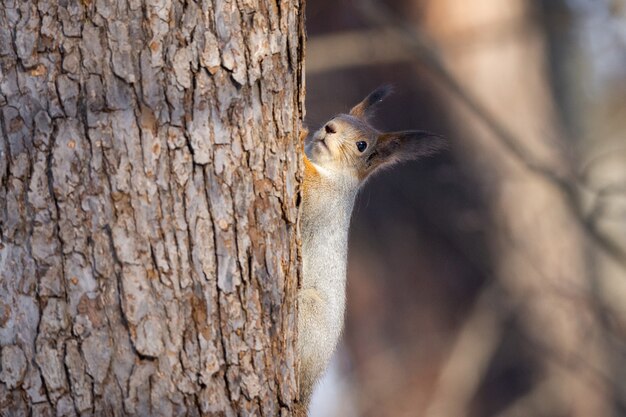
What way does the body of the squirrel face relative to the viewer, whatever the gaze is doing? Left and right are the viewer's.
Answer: facing the viewer and to the left of the viewer
